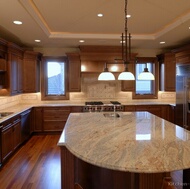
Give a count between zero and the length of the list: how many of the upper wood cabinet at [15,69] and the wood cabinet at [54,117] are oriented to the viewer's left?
0

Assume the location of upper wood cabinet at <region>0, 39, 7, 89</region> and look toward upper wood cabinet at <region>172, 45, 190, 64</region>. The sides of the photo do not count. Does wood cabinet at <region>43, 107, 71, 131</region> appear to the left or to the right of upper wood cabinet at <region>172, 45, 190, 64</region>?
left

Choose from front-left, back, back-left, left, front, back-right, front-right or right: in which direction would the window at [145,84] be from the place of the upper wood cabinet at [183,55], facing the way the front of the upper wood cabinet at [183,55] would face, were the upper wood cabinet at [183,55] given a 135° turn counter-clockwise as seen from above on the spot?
back-left

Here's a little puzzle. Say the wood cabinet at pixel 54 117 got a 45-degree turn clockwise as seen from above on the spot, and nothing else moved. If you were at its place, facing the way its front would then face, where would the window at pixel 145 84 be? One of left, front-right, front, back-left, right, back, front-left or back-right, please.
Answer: back-left

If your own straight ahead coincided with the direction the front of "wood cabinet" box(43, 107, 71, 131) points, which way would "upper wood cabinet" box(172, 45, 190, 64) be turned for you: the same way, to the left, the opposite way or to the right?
to the right

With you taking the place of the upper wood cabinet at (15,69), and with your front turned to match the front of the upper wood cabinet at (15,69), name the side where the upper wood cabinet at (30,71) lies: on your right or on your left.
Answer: on your left

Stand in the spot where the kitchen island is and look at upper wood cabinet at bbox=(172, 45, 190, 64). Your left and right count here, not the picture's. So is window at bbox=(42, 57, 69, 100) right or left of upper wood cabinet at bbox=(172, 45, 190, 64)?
left

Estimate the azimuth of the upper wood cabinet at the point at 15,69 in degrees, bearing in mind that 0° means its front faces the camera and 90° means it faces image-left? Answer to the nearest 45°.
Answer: approximately 315°

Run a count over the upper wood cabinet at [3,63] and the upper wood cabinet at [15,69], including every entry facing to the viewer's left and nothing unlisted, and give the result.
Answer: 0

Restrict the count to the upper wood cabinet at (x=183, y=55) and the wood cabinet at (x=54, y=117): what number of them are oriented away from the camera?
0

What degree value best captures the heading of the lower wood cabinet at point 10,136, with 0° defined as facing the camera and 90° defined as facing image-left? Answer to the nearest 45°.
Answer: approximately 315°
